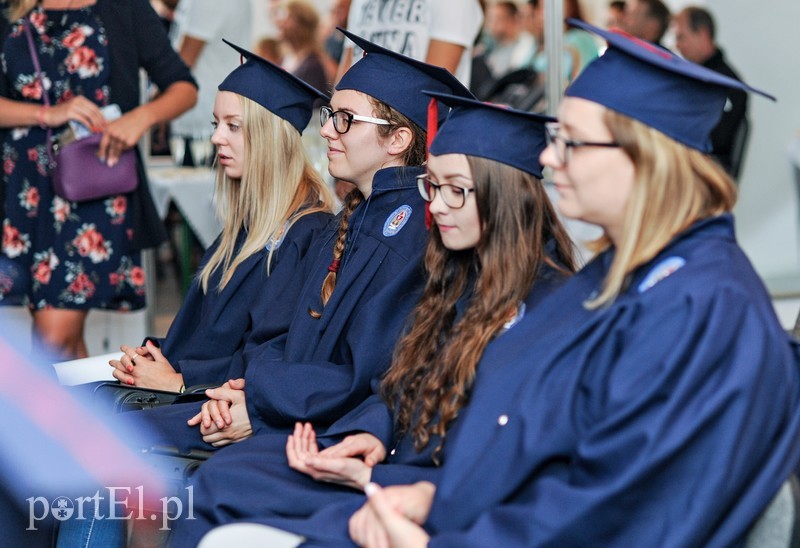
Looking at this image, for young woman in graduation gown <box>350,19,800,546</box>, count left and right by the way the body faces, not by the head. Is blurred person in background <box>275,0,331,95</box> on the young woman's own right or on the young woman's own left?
on the young woman's own right

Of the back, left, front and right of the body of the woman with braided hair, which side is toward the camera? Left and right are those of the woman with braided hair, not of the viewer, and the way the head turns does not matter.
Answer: left

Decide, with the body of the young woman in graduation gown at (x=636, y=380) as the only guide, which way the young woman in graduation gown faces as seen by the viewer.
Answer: to the viewer's left

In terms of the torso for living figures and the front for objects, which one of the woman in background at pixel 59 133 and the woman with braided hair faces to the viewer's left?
the woman with braided hair

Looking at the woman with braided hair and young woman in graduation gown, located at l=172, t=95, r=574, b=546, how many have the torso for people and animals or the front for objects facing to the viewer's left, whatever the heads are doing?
2

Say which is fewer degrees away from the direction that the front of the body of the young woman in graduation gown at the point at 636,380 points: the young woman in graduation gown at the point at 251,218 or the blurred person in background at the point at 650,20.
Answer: the young woman in graduation gown

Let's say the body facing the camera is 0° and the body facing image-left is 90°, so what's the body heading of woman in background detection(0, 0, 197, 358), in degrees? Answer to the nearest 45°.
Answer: approximately 0°

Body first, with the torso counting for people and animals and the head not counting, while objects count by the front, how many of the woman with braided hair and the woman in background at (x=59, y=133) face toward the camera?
1

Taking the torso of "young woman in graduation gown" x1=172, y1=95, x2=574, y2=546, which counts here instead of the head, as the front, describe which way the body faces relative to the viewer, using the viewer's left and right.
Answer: facing to the left of the viewer

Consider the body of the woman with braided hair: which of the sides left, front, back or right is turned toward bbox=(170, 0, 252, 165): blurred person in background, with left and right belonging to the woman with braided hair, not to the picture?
right
